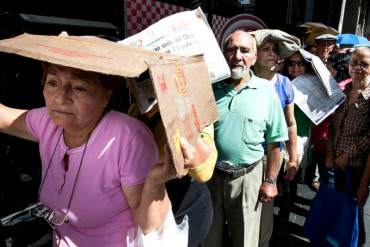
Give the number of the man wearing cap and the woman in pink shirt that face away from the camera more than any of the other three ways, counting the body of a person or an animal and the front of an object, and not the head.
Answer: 0

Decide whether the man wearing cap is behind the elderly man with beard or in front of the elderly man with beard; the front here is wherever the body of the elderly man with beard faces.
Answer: behind

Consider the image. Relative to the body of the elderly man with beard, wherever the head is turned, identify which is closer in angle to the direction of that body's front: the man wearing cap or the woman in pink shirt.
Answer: the woman in pink shirt

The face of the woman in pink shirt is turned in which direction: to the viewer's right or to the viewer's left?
to the viewer's left

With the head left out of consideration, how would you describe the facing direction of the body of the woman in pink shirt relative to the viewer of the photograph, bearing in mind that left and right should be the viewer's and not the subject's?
facing the viewer and to the left of the viewer

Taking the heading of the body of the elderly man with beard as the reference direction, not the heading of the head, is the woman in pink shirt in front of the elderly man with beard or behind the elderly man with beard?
in front

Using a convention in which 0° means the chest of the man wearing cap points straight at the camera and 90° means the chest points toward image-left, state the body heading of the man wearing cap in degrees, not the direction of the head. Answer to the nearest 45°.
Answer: approximately 0°

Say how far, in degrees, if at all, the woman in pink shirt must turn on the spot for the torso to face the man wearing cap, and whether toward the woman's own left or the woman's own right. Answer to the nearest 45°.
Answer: approximately 180°

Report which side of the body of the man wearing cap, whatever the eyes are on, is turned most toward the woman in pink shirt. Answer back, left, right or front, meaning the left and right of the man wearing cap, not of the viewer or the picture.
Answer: front

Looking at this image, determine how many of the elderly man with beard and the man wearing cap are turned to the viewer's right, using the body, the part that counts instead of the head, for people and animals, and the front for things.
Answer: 0
